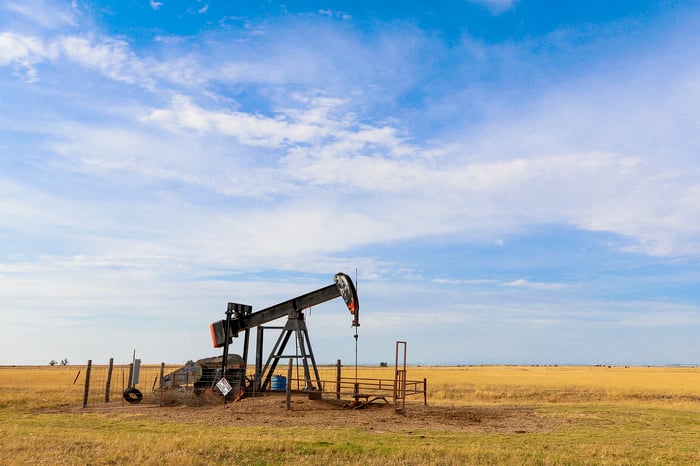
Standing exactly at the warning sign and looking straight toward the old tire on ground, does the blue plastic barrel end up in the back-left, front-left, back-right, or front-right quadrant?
back-right

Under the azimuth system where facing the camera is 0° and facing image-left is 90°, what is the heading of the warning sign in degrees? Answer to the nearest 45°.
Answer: approximately 0°

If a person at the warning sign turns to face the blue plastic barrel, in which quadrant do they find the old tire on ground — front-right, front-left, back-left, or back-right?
back-left

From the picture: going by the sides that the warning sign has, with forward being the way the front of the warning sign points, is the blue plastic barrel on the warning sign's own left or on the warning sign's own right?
on the warning sign's own left

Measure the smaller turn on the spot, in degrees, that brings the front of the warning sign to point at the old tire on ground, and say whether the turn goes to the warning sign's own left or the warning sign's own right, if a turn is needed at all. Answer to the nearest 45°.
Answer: approximately 135° to the warning sign's own right
